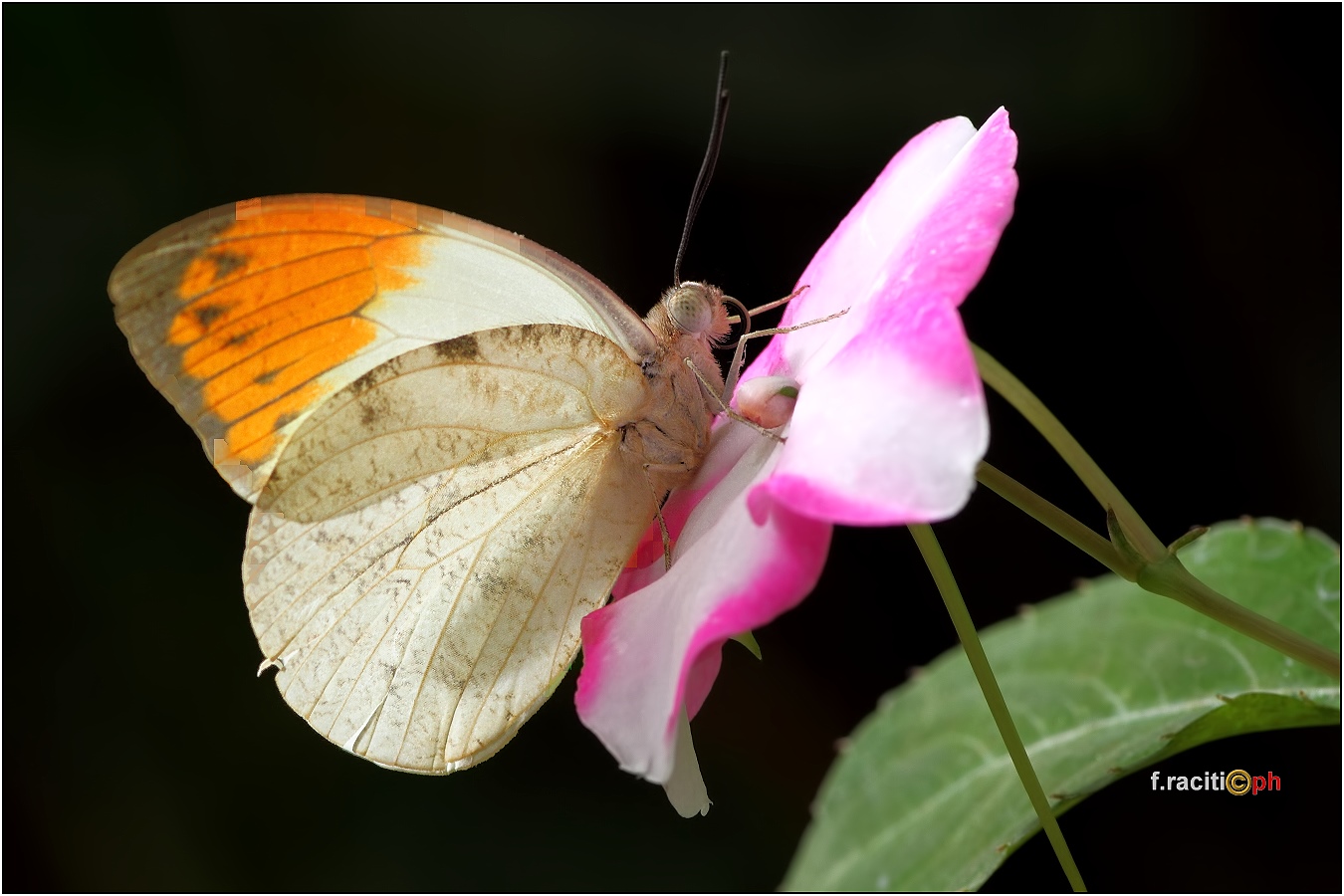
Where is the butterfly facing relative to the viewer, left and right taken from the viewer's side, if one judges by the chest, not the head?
facing to the right of the viewer
